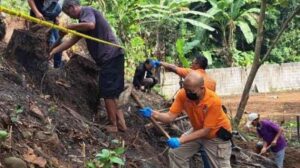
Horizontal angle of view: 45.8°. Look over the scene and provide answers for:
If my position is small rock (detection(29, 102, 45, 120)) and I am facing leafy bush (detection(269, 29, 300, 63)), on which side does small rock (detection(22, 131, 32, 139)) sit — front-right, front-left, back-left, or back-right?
back-right

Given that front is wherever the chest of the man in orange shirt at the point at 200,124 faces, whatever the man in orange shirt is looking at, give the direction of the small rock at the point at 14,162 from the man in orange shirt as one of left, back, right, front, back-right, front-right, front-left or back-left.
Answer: front

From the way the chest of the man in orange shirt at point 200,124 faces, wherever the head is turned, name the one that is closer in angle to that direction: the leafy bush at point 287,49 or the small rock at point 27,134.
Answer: the small rock

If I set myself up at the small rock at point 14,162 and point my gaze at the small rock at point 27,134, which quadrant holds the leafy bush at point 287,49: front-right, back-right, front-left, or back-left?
front-right

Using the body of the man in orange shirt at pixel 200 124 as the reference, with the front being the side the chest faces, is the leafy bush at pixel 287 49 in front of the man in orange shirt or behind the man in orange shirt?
behind

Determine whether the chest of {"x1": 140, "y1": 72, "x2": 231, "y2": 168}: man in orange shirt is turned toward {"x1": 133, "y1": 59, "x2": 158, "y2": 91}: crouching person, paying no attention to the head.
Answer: no

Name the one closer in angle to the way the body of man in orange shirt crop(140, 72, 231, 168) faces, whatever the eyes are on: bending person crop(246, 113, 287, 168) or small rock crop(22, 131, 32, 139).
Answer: the small rock

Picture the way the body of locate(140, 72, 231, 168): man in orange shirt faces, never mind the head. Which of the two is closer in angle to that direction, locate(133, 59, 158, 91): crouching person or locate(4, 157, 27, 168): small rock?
the small rock

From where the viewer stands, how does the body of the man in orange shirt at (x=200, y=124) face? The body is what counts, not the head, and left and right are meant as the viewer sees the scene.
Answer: facing the viewer and to the left of the viewer

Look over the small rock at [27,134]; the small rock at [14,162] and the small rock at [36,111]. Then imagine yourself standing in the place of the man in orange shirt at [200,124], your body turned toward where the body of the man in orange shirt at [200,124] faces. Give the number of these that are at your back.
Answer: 0

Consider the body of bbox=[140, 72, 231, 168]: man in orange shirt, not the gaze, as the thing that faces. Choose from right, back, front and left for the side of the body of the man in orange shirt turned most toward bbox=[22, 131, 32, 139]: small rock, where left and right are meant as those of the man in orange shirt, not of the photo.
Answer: front

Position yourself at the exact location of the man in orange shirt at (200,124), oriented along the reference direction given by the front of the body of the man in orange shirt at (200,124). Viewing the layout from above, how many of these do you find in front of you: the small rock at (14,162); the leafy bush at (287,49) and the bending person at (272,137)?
1

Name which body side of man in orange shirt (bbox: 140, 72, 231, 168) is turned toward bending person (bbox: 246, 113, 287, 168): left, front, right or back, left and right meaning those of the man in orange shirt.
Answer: back

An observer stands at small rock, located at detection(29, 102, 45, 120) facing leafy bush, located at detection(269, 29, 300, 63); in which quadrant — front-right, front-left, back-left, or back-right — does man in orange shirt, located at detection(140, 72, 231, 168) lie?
front-right

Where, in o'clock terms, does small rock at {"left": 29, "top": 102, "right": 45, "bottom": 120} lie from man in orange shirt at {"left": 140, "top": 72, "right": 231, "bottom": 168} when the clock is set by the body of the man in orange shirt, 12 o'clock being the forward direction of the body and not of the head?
The small rock is roughly at 1 o'clock from the man in orange shirt.
